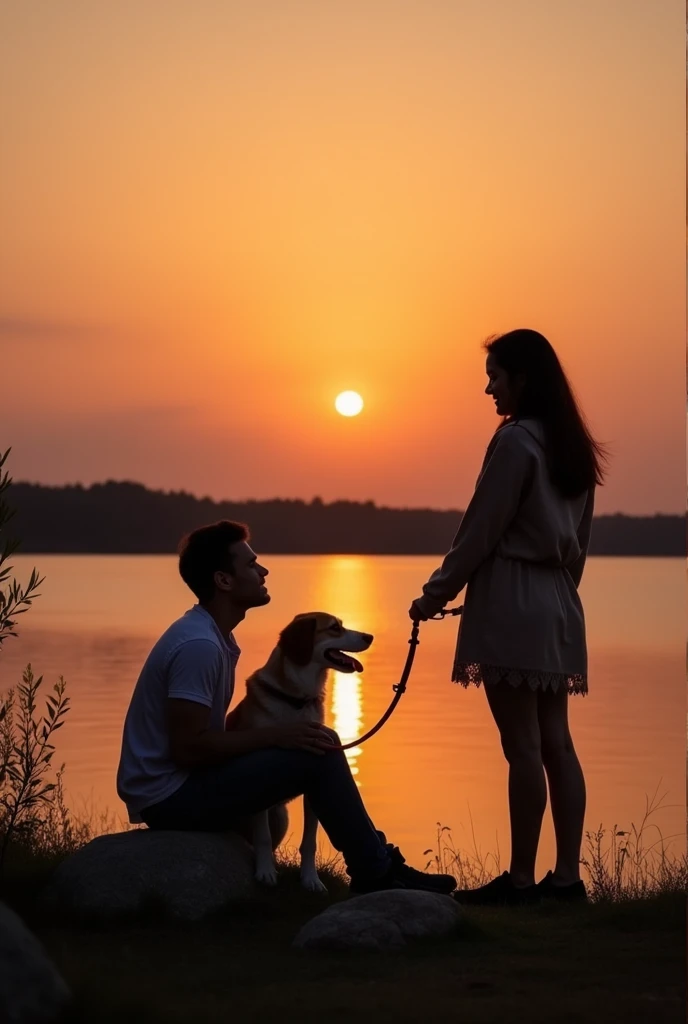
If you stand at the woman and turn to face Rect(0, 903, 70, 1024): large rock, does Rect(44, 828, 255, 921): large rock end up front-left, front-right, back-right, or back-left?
front-right

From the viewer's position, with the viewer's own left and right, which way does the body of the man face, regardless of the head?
facing to the right of the viewer

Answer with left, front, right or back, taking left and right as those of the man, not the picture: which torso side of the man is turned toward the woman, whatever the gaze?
front

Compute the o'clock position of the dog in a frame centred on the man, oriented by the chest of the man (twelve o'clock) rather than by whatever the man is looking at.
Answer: The dog is roughly at 10 o'clock from the man.

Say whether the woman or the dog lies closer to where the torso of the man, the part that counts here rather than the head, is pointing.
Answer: the woman

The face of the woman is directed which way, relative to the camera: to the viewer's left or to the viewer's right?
to the viewer's left

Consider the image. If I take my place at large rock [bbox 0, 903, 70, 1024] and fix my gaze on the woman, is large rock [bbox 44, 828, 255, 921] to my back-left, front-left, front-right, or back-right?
front-left

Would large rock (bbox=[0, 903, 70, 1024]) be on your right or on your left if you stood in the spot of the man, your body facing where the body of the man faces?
on your right

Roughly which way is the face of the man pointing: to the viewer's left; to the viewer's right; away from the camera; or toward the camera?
to the viewer's right
